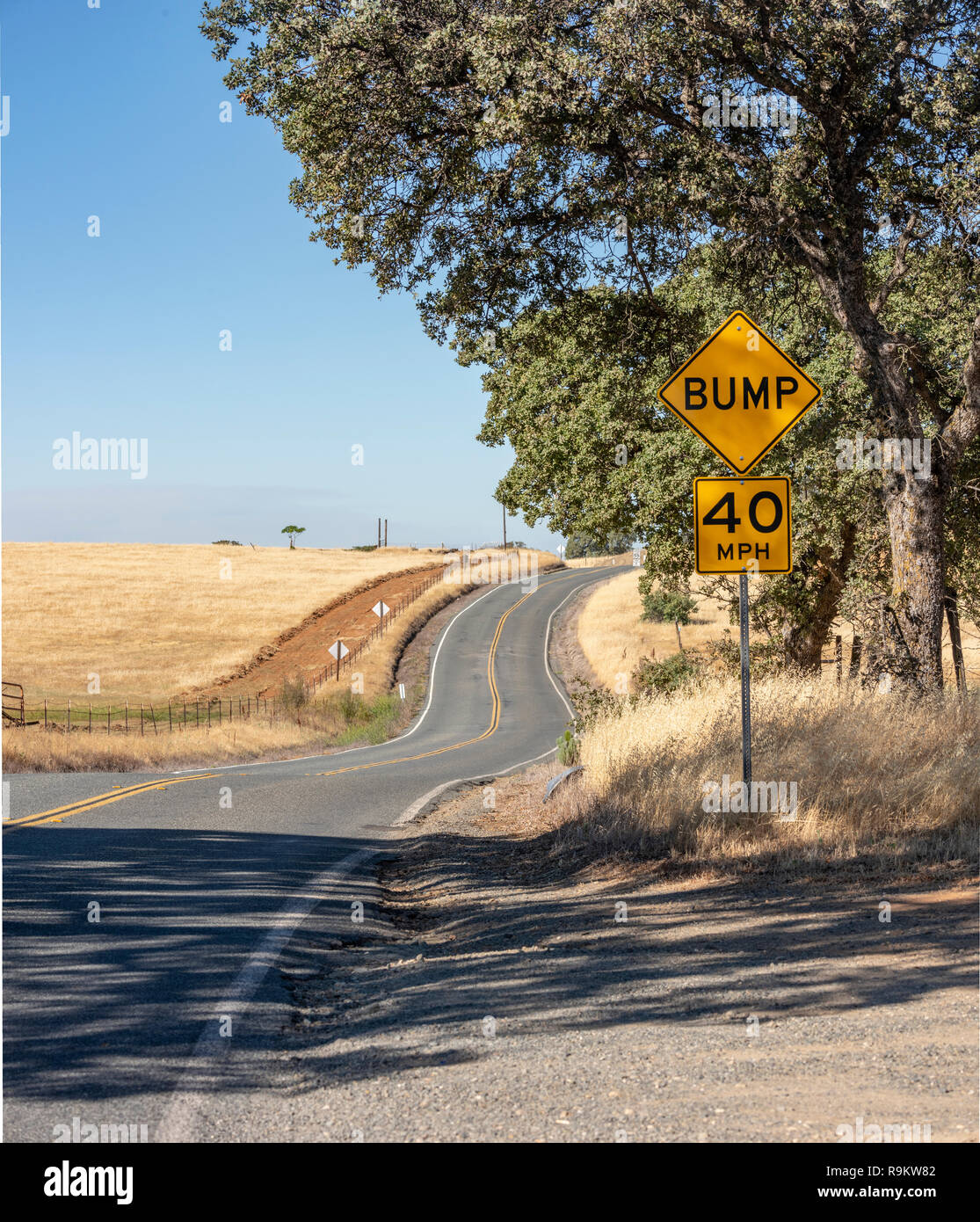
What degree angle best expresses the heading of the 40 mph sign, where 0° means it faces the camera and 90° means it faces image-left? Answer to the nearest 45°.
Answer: approximately 0°

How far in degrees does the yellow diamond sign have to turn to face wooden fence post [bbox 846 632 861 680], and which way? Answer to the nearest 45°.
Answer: approximately 180°

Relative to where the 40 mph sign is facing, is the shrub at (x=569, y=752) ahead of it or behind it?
behind

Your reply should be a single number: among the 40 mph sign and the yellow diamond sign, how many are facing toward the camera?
2
